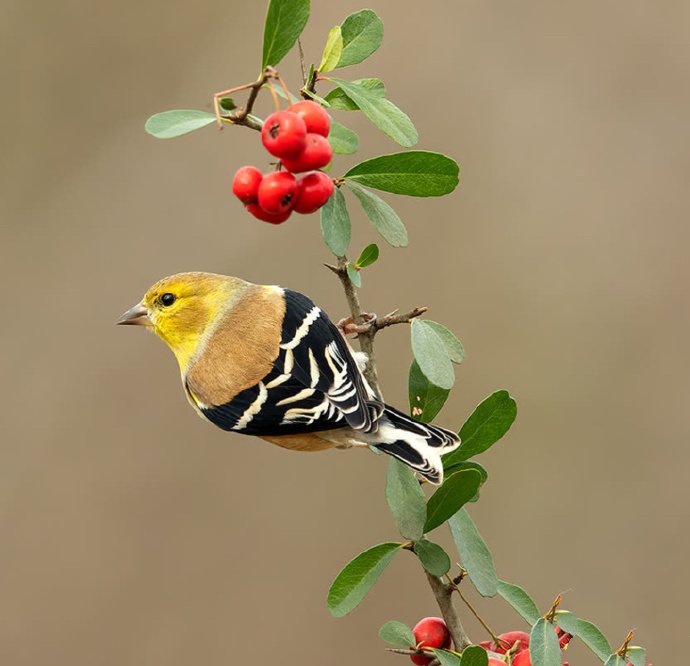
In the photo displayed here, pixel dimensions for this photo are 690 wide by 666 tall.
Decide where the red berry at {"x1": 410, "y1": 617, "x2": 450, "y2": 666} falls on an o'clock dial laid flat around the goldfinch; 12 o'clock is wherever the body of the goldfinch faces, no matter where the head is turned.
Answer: The red berry is roughly at 6 o'clock from the goldfinch.

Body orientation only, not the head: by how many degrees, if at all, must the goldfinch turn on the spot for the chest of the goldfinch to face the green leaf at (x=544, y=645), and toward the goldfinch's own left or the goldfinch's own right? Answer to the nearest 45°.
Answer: approximately 135° to the goldfinch's own left

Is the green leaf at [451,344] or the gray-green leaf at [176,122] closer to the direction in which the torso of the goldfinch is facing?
the gray-green leaf

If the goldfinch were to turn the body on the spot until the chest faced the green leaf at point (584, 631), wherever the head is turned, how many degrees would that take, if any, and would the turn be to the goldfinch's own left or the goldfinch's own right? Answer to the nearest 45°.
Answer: approximately 135° to the goldfinch's own left

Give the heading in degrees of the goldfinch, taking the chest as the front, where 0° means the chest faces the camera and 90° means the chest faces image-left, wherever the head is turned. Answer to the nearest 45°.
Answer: approximately 90°
